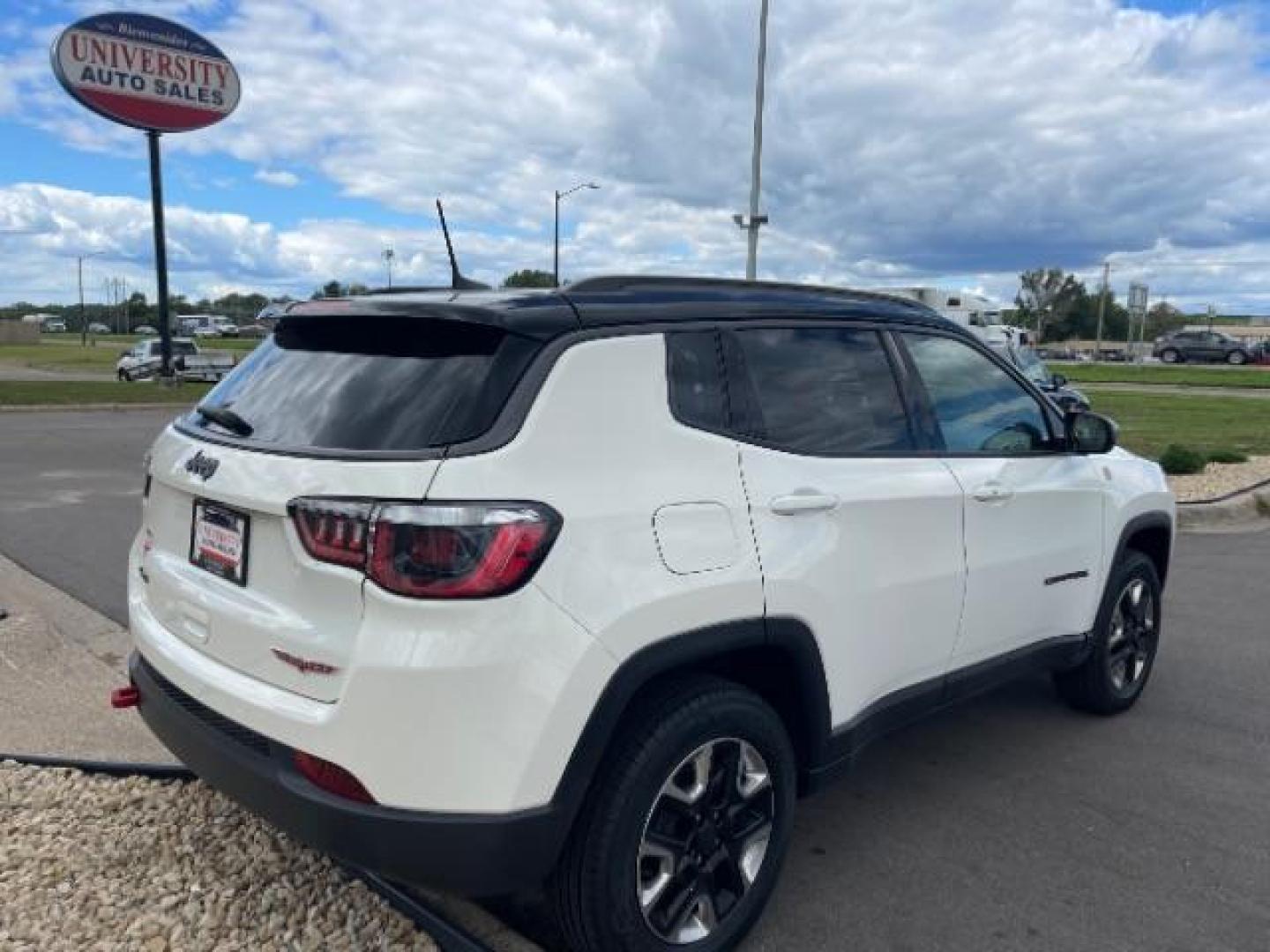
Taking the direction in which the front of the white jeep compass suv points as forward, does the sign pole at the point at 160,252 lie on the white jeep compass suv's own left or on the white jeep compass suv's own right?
on the white jeep compass suv's own left

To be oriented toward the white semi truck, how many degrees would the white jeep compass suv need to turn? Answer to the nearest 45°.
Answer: approximately 45° to its left

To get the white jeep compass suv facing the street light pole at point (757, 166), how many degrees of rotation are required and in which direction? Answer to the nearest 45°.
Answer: approximately 45° to its left

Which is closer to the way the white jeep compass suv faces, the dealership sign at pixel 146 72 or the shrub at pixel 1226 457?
the shrub

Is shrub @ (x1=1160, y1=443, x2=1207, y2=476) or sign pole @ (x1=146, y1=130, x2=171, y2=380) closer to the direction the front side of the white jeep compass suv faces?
the shrub

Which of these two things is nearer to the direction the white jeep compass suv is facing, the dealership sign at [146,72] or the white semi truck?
the white semi truck

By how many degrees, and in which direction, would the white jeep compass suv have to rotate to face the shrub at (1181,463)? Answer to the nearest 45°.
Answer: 0° — it already faces it

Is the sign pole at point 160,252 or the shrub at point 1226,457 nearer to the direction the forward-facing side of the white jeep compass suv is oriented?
the shrub

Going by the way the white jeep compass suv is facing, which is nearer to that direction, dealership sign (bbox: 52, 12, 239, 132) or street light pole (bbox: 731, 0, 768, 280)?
the street light pole

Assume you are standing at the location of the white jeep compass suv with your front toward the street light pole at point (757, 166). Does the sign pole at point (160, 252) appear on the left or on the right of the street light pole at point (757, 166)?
left

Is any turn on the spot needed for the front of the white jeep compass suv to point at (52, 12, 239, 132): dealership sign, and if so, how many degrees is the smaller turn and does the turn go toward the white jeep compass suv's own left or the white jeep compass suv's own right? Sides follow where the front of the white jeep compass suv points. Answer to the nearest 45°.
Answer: approximately 90° to the white jeep compass suv's own left

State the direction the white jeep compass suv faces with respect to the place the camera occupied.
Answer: facing away from the viewer and to the right of the viewer
